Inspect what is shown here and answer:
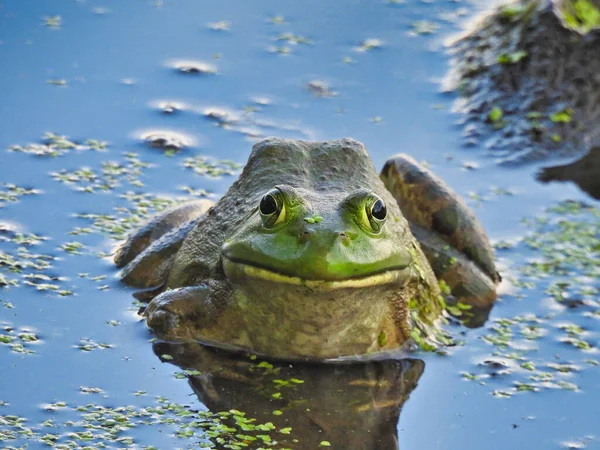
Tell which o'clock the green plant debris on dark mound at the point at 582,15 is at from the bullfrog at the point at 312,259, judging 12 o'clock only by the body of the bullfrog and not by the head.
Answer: The green plant debris on dark mound is roughly at 7 o'clock from the bullfrog.

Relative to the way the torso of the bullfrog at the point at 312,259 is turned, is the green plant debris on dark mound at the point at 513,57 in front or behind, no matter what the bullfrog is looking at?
behind

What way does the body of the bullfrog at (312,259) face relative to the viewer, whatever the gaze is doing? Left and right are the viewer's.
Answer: facing the viewer

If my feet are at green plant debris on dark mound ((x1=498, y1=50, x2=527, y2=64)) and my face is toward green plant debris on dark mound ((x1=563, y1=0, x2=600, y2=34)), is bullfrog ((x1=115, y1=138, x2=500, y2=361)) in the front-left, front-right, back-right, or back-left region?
back-right
